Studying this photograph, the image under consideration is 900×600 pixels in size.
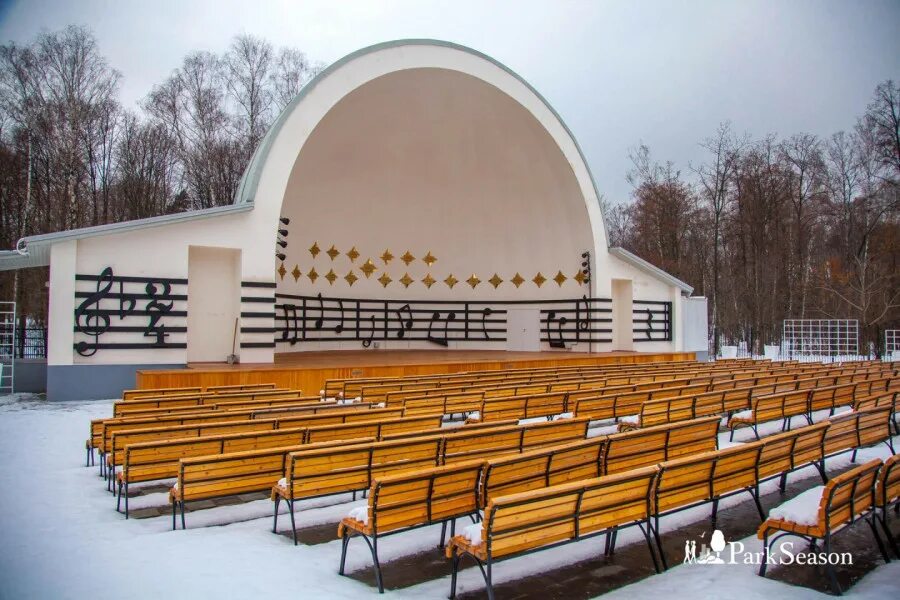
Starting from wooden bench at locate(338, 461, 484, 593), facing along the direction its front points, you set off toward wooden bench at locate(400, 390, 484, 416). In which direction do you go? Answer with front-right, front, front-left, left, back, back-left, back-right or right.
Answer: front-right

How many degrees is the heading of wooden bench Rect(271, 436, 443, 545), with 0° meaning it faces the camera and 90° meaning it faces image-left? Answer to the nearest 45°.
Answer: approximately 135°

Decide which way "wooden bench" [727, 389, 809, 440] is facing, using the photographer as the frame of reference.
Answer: facing away from the viewer and to the left of the viewer

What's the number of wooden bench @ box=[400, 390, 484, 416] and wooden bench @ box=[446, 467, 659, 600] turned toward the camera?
0

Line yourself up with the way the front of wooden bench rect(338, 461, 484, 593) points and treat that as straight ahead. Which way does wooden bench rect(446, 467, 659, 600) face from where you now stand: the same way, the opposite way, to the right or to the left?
the same way

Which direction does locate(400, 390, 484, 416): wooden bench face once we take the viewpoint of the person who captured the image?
facing away from the viewer and to the left of the viewer

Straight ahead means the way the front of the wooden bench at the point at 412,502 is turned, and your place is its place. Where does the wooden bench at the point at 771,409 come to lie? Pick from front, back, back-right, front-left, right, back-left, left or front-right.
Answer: right

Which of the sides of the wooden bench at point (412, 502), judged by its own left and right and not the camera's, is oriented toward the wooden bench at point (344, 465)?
front

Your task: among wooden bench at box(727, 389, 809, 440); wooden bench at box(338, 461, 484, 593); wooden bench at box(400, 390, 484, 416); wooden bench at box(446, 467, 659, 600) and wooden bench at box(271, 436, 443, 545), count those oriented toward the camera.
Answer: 0

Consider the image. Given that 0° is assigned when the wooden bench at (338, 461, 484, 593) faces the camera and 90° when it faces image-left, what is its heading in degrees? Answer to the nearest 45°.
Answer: approximately 135°

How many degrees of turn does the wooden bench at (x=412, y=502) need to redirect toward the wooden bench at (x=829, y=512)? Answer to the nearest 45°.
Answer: approximately 135° to its right

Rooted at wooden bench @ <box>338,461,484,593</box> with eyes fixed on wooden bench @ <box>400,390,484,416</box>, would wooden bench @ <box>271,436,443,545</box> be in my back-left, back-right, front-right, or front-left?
front-left

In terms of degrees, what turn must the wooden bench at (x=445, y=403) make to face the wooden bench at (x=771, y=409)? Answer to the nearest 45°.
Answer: approximately 135° to its right

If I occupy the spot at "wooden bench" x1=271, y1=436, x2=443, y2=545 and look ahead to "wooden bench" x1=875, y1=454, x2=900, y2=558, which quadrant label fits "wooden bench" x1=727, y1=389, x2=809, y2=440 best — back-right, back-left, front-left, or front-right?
front-left

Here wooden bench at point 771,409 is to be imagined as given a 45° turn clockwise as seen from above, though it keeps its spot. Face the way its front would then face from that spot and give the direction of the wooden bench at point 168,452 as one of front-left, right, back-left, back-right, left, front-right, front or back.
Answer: back-left
